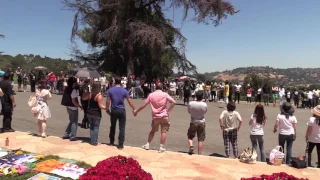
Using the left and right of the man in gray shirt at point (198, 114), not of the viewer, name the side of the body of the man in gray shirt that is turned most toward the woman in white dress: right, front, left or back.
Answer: left

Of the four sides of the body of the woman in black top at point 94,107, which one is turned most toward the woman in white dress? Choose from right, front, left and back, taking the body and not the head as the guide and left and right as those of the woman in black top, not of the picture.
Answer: left

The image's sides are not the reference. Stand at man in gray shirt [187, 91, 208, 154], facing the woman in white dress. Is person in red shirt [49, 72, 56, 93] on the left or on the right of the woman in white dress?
right

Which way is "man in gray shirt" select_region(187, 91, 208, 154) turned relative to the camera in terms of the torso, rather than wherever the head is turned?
away from the camera

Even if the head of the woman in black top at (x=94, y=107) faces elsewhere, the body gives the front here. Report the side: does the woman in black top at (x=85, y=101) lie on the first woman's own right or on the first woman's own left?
on the first woman's own left

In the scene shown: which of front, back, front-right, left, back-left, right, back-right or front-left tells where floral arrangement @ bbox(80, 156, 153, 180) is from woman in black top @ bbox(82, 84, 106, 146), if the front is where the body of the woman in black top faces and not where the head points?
back-right
